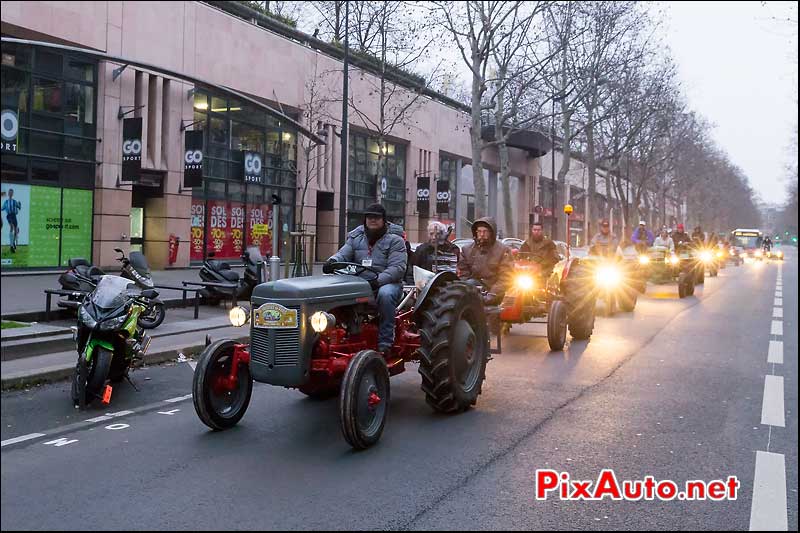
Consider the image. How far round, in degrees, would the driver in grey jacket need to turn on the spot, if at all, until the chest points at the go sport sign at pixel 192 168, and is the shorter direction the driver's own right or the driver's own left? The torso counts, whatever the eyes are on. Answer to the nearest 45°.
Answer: approximately 135° to the driver's own right

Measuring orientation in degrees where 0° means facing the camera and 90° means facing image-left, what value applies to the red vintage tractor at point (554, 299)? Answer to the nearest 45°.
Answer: approximately 45°

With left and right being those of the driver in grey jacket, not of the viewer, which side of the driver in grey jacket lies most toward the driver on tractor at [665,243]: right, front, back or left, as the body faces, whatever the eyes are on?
back

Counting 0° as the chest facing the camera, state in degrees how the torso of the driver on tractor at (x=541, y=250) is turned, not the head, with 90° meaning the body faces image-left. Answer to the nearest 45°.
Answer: approximately 45°

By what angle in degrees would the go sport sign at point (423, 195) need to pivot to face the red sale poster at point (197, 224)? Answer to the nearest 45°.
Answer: approximately 45° to its right

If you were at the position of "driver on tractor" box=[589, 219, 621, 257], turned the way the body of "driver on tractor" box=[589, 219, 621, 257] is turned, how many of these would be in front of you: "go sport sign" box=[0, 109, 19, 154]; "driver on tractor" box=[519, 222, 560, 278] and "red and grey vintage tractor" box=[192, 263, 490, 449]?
3

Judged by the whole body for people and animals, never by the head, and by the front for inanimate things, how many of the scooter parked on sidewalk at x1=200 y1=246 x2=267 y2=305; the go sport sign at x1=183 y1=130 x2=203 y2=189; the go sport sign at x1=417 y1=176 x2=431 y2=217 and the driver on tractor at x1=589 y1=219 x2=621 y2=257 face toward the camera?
3

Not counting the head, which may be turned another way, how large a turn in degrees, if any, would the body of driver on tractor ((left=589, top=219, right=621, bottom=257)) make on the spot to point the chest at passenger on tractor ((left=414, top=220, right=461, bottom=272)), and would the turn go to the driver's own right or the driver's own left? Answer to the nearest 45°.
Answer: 0° — they already face them

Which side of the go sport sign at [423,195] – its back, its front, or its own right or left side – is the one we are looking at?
front

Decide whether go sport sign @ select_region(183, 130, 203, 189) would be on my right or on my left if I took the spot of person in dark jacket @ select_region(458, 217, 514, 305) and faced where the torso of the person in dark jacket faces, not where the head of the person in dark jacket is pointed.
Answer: on my right

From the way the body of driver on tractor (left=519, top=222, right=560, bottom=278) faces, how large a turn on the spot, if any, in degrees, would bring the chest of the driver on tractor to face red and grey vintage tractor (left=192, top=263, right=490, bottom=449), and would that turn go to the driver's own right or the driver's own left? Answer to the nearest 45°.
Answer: approximately 45° to the driver's own left

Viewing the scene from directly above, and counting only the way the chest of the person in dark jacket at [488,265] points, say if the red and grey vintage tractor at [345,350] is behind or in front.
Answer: in front

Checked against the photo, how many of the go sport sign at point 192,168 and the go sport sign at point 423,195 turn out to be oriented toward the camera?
2

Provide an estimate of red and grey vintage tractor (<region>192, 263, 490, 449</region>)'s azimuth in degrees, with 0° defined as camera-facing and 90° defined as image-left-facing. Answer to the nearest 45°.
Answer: approximately 45°
